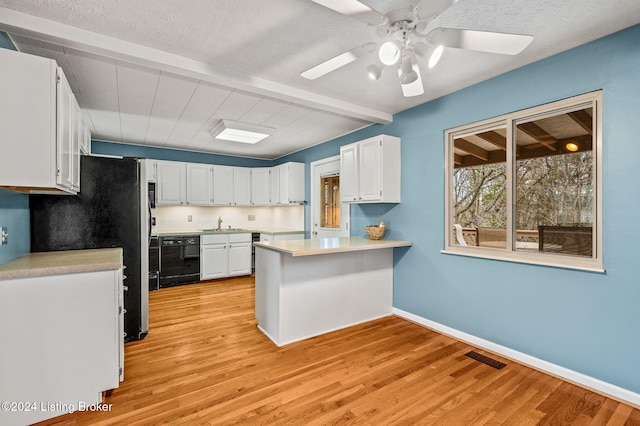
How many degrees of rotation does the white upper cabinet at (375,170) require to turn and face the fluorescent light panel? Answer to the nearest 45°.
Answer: approximately 45° to its right

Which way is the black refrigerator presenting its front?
to the viewer's right

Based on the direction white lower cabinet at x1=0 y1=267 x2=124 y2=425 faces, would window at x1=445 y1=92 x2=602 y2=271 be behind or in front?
in front

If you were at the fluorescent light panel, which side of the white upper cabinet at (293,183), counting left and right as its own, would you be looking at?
front

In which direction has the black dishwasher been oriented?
toward the camera

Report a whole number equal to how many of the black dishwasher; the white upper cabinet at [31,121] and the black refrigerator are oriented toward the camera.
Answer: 1

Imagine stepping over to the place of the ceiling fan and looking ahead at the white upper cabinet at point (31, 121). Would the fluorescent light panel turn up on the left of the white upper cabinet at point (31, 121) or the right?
right

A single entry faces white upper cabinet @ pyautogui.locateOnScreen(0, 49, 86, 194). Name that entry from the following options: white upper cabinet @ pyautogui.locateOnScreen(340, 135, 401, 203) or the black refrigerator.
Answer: white upper cabinet @ pyautogui.locateOnScreen(340, 135, 401, 203)

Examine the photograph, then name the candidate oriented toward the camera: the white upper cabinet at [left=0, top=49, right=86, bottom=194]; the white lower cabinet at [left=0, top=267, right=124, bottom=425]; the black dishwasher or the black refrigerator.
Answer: the black dishwasher

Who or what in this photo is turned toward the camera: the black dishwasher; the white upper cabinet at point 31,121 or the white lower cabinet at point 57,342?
the black dishwasher

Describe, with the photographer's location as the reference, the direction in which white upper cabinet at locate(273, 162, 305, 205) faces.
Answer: facing the viewer and to the left of the viewer

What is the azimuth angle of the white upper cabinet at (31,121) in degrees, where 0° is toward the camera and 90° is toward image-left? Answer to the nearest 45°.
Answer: approximately 270°

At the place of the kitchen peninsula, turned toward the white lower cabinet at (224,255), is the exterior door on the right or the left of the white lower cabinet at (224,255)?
right

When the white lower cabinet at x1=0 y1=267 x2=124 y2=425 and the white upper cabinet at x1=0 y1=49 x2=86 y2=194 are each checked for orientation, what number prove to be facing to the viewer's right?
2

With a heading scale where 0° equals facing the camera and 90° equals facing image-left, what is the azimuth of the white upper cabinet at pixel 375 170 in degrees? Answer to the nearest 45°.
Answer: approximately 45°
